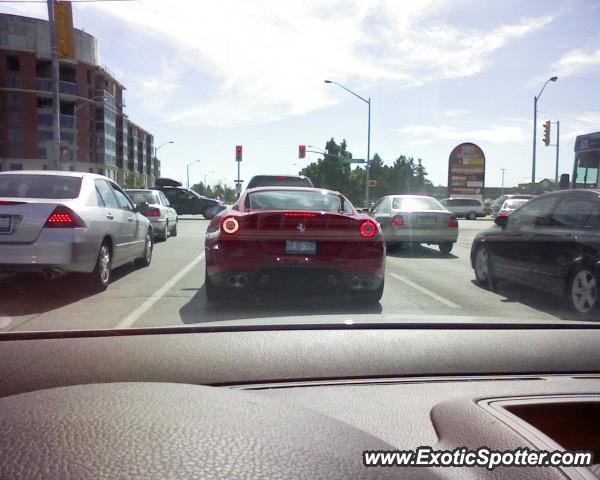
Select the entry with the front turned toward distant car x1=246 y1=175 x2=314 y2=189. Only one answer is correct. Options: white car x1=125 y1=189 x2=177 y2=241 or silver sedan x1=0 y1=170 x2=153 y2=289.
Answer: the silver sedan

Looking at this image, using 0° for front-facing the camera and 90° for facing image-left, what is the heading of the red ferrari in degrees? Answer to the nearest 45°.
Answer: approximately 180°

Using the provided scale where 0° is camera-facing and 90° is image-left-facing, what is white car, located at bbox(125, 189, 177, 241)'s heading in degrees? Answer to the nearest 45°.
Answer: approximately 225°

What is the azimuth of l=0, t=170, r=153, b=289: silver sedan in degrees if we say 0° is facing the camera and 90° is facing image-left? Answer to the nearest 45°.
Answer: approximately 225°

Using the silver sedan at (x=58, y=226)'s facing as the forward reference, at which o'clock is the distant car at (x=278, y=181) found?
The distant car is roughly at 12 o'clock from the silver sedan.

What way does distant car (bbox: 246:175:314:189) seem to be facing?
away from the camera

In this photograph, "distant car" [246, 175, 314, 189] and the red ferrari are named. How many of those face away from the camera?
2

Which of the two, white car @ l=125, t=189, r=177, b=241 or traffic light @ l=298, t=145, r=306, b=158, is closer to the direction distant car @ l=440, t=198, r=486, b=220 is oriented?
the traffic light

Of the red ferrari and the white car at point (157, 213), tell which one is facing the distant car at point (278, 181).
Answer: the red ferrari
